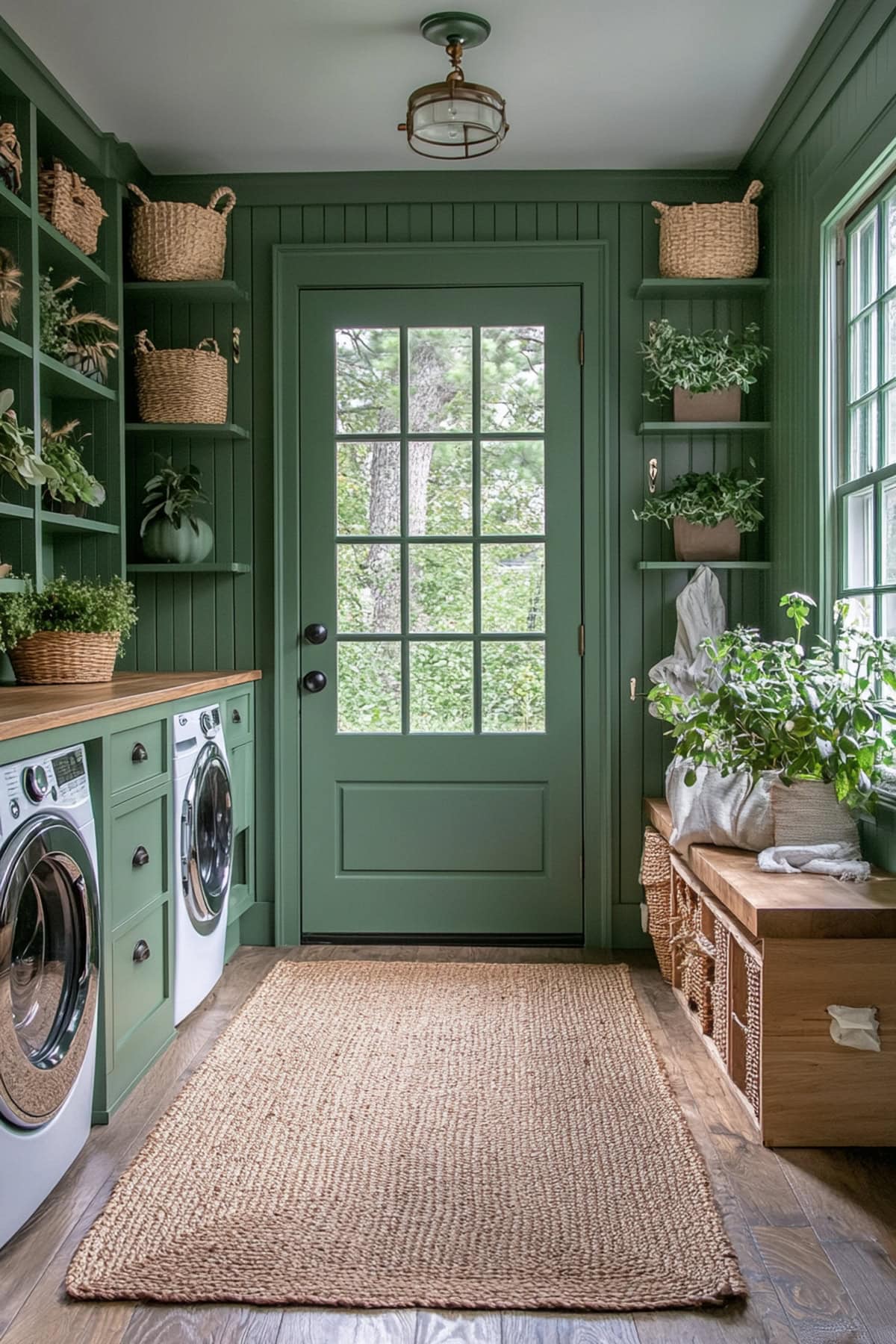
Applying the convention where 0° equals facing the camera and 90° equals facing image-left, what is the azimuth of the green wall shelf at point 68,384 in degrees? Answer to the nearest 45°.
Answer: approximately 315°

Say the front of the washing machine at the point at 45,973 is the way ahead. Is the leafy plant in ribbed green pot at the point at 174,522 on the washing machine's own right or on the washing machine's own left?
on the washing machine's own left

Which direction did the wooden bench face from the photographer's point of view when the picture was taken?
facing to the left of the viewer
